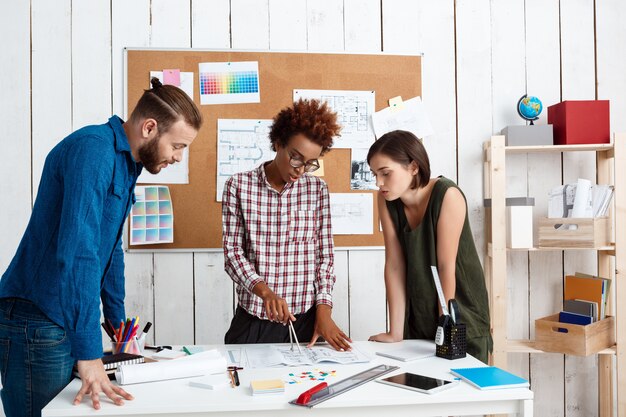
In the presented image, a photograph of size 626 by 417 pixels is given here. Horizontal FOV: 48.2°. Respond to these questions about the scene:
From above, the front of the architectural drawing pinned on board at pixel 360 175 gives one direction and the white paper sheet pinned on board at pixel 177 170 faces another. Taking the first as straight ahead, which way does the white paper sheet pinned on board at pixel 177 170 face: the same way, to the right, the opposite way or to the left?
the same way

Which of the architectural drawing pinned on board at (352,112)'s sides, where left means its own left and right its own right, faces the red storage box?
left

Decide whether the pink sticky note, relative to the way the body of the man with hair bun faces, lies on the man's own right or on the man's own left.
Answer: on the man's own left

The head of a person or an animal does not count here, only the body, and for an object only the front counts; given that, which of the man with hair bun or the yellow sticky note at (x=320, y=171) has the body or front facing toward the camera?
the yellow sticky note

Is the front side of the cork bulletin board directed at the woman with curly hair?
yes

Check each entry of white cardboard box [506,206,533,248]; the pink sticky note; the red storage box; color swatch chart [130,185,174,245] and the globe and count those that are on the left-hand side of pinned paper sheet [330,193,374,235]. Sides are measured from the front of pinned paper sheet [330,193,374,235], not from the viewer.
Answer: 3

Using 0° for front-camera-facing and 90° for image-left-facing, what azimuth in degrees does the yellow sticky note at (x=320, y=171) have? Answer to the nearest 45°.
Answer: approximately 0°

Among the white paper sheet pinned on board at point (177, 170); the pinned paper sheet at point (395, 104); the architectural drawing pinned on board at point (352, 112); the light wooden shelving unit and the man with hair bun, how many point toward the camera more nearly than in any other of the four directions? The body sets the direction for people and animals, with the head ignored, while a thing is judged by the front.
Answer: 4

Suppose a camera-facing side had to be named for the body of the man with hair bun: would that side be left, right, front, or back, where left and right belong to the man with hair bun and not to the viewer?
right

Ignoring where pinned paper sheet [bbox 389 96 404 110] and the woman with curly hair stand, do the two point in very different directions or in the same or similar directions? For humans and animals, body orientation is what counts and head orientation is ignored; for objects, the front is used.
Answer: same or similar directions

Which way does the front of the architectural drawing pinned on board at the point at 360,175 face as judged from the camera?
facing the viewer

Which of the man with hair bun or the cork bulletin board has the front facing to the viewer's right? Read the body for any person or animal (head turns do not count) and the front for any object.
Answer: the man with hair bun

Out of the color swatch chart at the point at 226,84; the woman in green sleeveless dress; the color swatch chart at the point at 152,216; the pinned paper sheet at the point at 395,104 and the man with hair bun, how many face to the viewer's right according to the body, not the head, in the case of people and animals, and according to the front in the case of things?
1

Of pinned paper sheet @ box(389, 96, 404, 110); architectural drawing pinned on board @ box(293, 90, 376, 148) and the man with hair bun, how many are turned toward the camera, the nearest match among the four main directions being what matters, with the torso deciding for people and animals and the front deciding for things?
2

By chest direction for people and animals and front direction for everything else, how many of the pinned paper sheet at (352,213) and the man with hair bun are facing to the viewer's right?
1

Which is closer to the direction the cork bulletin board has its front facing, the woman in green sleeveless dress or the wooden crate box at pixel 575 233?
the woman in green sleeveless dress

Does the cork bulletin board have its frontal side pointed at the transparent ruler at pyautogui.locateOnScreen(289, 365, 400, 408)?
yes

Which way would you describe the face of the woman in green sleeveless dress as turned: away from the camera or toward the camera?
toward the camera

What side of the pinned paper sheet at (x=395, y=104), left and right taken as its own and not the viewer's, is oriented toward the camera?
front
